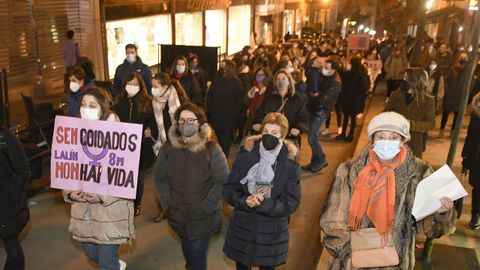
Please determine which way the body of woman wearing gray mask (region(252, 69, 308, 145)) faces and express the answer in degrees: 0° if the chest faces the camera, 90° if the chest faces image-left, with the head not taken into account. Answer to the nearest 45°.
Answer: approximately 0°

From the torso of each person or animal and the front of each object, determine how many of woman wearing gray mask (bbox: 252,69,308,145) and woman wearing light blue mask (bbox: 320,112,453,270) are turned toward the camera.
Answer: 2

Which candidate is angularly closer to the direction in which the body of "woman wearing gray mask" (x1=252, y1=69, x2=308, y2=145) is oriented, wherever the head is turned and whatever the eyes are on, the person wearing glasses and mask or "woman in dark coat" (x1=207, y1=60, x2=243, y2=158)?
the person wearing glasses and mask

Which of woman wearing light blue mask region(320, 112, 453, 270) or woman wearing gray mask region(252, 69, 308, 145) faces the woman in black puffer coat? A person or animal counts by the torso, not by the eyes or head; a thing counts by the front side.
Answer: woman wearing gray mask region(252, 69, 308, 145)

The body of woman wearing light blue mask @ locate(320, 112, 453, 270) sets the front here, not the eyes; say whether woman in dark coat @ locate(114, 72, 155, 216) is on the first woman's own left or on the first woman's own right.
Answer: on the first woman's own right

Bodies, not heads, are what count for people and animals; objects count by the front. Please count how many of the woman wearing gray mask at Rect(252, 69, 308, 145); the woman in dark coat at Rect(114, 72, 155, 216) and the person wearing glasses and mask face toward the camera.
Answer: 3

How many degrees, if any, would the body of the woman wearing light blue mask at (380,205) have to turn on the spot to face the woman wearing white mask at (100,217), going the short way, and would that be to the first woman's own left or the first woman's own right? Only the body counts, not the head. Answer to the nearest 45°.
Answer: approximately 90° to the first woman's own right

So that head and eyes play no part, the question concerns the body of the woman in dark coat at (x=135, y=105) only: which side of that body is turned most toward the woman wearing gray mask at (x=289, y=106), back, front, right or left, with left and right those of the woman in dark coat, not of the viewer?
left

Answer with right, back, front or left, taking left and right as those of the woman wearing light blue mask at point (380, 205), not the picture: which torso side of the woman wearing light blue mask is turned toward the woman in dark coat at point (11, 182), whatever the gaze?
right

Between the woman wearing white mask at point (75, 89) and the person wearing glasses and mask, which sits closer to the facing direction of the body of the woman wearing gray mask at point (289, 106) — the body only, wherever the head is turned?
the person wearing glasses and mask

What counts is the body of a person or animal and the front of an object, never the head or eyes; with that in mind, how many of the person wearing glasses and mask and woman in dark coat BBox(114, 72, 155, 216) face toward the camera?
2

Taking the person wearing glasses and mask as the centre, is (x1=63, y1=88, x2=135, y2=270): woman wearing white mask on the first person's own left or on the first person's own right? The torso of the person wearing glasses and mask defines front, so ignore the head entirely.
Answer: on the first person's own right
